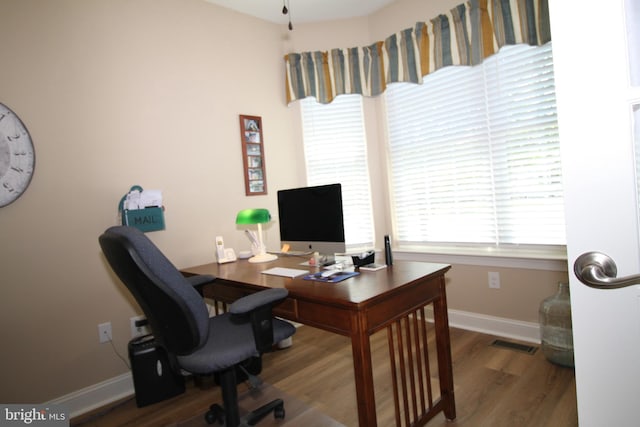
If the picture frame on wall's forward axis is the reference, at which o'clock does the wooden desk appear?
The wooden desk is roughly at 1 o'clock from the picture frame on wall.

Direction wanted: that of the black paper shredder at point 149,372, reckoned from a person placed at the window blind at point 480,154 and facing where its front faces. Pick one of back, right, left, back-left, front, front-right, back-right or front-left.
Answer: front

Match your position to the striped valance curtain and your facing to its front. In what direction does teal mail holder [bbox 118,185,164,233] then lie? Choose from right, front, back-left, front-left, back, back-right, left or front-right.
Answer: front

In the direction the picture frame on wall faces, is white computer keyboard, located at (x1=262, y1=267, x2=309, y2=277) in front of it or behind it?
in front

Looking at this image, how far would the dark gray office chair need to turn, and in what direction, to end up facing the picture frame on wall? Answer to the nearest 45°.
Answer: approximately 45° to its left

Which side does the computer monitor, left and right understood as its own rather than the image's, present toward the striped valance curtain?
back

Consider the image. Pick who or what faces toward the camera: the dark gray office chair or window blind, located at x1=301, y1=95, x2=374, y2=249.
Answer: the window blind

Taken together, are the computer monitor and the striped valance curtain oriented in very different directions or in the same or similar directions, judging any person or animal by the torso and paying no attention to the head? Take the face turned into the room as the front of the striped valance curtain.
same or similar directions

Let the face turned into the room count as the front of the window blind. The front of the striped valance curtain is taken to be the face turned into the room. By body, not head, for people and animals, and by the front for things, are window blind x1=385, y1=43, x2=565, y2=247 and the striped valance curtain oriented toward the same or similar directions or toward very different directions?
same or similar directions

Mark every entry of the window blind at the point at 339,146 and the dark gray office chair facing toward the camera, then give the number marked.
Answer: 1

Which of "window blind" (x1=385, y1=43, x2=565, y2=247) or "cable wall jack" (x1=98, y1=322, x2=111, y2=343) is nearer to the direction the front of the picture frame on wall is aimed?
the window blind

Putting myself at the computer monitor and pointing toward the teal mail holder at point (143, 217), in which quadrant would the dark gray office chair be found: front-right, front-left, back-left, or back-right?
front-left

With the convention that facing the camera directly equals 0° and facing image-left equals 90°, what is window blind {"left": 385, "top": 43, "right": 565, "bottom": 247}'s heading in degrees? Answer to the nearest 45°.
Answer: approximately 45°

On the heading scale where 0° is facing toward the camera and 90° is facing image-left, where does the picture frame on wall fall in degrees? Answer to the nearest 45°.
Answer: approximately 315°

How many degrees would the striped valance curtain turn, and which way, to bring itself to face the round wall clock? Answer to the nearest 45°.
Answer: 0° — it already faces it

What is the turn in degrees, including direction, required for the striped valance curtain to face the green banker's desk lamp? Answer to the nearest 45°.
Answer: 0° — it already faces it

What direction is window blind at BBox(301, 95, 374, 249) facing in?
toward the camera

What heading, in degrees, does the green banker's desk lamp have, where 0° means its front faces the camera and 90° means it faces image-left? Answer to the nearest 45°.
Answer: approximately 45°
